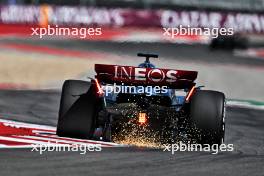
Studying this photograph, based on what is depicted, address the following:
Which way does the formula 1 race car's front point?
away from the camera
